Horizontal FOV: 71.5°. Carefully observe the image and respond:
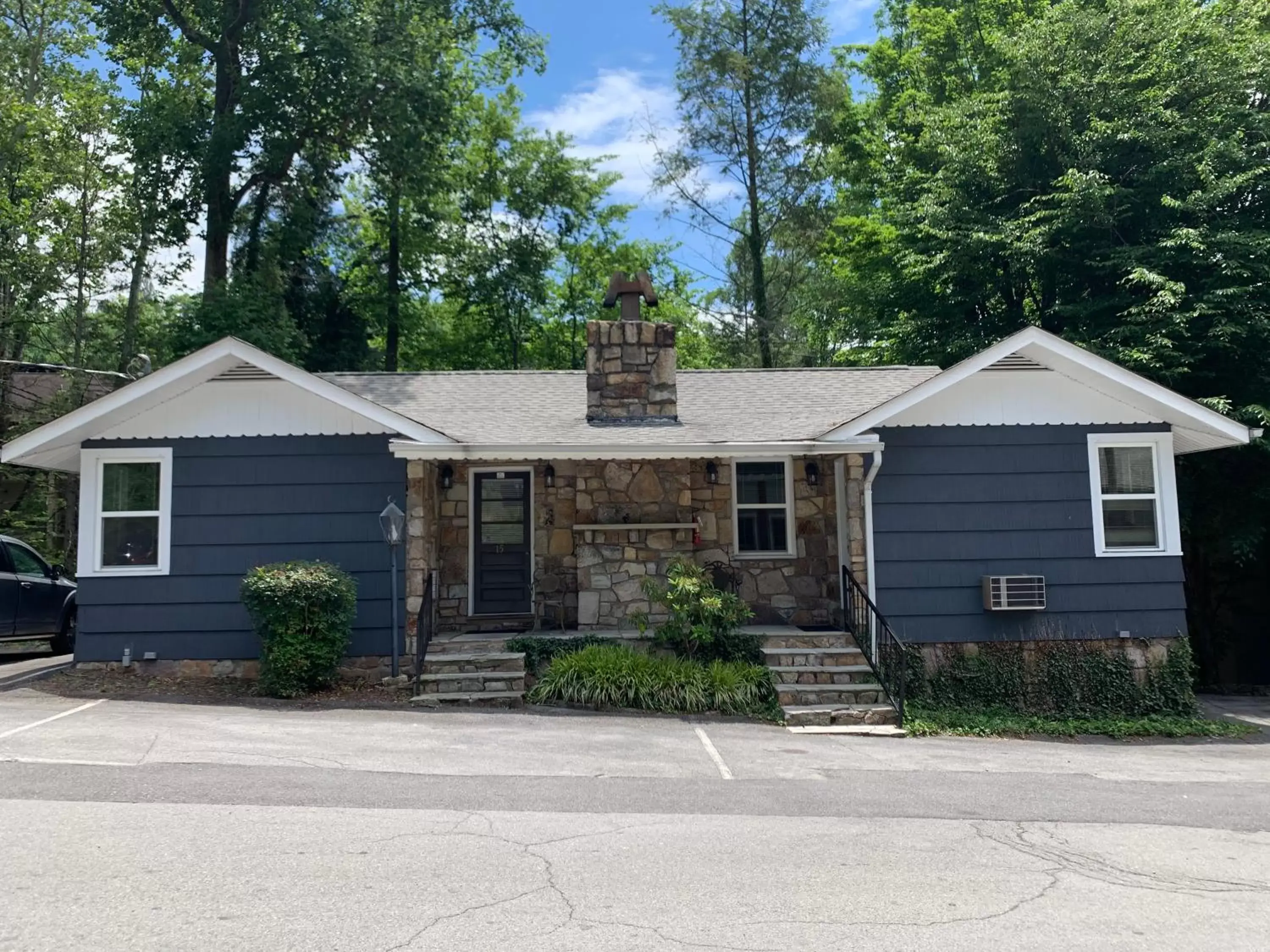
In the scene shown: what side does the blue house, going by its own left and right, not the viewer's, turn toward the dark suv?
right

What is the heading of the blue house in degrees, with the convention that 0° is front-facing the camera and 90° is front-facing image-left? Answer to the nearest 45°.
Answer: approximately 0°

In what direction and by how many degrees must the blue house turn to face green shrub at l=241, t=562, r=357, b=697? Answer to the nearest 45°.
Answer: approximately 90° to its right

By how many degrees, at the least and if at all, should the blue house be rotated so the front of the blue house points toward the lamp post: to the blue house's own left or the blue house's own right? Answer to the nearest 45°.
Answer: approximately 90° to the blue house's own right
